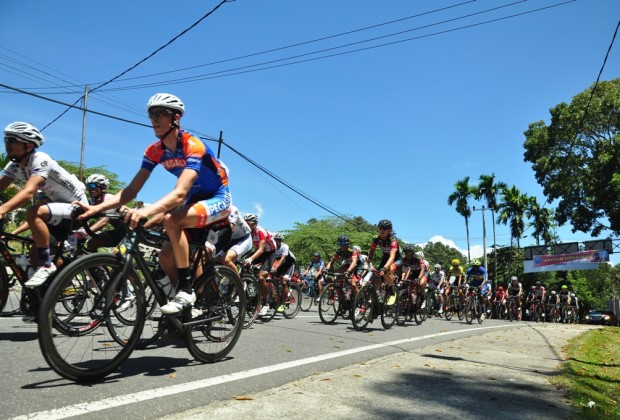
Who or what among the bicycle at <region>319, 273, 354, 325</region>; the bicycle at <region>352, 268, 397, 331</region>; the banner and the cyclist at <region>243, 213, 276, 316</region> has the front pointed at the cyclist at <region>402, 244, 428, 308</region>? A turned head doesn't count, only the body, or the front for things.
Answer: the banner

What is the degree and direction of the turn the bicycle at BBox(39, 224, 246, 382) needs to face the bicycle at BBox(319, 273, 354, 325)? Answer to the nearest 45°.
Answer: approximately 180°

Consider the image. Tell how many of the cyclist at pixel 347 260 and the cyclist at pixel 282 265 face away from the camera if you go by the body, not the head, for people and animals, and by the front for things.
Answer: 0

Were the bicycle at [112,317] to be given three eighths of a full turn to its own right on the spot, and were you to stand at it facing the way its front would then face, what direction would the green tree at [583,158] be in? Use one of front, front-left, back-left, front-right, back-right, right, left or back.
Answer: front-right

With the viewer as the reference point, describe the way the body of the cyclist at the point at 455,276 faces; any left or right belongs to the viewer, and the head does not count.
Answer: facing the viewer and to the left of the viewer

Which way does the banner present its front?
toward the camera

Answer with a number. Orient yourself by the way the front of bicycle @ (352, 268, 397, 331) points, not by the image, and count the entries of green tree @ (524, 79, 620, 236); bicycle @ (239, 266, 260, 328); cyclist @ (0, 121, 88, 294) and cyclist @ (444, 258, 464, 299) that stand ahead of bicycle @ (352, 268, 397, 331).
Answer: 2

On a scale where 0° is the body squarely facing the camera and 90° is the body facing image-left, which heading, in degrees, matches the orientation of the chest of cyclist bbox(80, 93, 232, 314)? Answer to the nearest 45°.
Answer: approximately 45°

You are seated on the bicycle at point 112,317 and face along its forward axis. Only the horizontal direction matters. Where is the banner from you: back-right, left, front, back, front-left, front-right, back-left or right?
back

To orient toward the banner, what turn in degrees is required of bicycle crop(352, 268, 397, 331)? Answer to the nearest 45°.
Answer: approximately 180°

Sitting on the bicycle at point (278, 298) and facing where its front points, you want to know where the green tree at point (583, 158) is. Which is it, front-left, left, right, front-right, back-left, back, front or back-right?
back

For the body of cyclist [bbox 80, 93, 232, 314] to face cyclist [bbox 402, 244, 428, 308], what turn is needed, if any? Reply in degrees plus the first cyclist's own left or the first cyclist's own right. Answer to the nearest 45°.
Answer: approximately 180°

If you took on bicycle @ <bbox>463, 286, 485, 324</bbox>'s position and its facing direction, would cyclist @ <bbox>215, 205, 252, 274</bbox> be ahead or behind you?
ahead

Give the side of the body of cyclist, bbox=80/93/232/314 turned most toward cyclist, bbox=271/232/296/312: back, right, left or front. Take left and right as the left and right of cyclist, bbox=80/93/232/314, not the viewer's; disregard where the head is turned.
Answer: back

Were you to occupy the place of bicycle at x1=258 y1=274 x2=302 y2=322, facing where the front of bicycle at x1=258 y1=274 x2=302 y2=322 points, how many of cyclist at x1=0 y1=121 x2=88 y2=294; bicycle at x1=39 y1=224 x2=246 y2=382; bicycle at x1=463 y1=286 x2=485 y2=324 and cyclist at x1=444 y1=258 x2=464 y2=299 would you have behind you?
2
